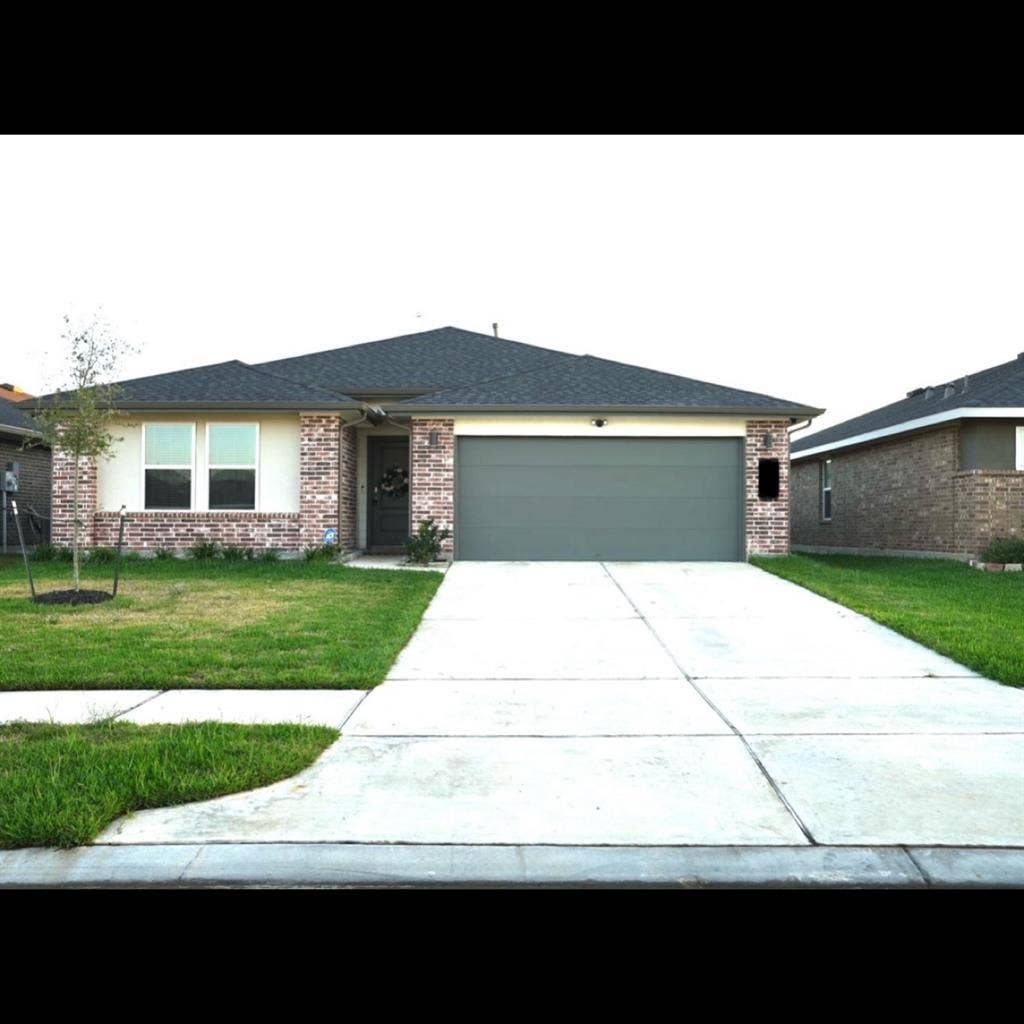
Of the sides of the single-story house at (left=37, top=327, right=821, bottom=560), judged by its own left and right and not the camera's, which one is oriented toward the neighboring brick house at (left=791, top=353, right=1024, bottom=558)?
left

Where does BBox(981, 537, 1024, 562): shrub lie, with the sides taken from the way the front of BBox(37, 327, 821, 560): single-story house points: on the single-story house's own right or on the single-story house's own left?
on the single-story house's own left

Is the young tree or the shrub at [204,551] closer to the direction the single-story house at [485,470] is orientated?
the young tree

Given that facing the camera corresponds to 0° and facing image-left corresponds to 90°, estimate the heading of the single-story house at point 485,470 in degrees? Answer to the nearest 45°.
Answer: approximately 0°

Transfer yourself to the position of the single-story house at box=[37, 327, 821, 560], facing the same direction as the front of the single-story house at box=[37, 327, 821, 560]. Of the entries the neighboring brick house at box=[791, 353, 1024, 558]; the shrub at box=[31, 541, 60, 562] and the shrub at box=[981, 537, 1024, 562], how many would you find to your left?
2

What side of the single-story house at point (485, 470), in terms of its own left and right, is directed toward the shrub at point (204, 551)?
right

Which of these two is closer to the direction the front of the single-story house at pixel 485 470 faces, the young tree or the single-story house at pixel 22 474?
the young tree

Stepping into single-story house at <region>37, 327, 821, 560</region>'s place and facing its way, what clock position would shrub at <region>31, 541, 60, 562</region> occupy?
The shrub is roughly at 3 o'clock from the single-story house.

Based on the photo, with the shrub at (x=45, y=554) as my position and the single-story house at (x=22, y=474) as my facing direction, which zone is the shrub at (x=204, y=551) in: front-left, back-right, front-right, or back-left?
back-right
